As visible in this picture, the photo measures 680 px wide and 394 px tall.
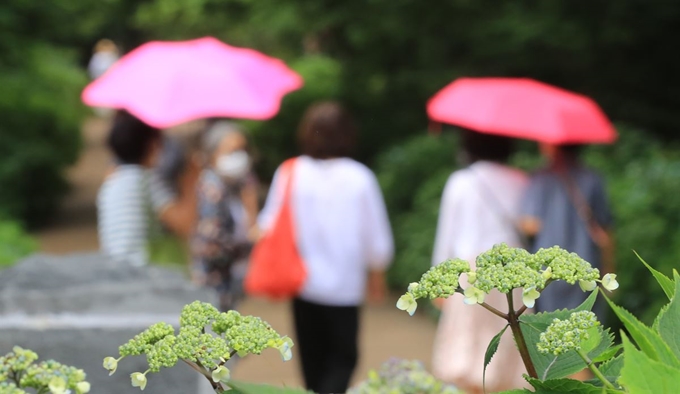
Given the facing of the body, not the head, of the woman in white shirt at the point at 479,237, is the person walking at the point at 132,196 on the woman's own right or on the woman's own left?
on the woman's own left

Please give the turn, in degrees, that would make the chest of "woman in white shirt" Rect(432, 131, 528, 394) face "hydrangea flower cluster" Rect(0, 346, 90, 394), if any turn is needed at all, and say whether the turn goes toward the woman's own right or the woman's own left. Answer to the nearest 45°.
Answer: approximately 180°

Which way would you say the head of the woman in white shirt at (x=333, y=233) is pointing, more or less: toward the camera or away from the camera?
away from the camera

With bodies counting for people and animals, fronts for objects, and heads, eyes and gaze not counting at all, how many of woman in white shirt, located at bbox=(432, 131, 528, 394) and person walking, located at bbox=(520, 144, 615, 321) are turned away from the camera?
2

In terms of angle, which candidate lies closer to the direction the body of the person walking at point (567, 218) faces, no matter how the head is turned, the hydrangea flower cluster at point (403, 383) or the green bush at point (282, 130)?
the green bush

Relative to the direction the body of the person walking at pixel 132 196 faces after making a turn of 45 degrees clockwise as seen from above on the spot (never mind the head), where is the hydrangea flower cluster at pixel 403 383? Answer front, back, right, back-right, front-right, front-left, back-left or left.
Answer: right

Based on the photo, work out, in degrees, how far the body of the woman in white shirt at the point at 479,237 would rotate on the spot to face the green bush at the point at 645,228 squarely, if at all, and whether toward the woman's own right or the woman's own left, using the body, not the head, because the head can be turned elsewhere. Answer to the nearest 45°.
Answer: approximately 45° to the woman's own right

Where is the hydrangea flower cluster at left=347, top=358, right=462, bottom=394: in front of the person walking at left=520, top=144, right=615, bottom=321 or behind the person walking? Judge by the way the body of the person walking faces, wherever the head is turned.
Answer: behind

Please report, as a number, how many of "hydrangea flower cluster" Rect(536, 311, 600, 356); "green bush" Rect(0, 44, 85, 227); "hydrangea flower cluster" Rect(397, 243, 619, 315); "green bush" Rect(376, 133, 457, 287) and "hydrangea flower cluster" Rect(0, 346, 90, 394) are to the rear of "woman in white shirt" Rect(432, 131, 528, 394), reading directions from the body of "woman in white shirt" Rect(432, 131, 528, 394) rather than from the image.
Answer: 3

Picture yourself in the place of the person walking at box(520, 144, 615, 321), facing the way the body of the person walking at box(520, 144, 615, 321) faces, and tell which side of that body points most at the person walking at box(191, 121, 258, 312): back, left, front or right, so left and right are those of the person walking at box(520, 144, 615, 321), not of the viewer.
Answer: left

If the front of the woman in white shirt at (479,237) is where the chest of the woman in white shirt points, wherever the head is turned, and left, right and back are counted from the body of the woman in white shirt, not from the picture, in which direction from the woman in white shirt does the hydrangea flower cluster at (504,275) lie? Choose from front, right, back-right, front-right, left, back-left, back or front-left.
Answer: back

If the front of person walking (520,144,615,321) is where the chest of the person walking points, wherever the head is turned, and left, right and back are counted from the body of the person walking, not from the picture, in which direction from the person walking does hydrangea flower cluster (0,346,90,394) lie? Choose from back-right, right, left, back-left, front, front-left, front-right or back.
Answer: back

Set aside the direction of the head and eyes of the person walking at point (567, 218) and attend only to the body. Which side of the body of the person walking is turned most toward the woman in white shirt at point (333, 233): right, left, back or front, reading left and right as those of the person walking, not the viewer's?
left

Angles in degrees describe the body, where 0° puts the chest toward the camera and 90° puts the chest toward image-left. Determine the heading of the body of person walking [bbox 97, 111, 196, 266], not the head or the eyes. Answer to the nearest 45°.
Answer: approximately 225°

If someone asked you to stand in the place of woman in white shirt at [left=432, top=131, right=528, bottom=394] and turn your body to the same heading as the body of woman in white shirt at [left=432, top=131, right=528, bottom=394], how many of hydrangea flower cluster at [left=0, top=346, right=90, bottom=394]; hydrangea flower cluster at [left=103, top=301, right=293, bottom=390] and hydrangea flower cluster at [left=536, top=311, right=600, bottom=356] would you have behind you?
3

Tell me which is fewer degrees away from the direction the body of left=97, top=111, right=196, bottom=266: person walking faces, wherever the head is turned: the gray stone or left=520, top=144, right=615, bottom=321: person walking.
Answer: the person walking
